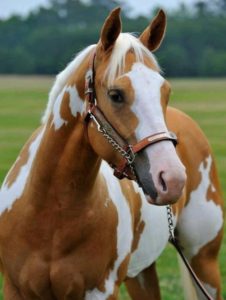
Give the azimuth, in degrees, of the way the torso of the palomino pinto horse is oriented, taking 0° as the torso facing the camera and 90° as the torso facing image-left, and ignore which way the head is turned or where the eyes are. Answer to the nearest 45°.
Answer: approximately 45°
